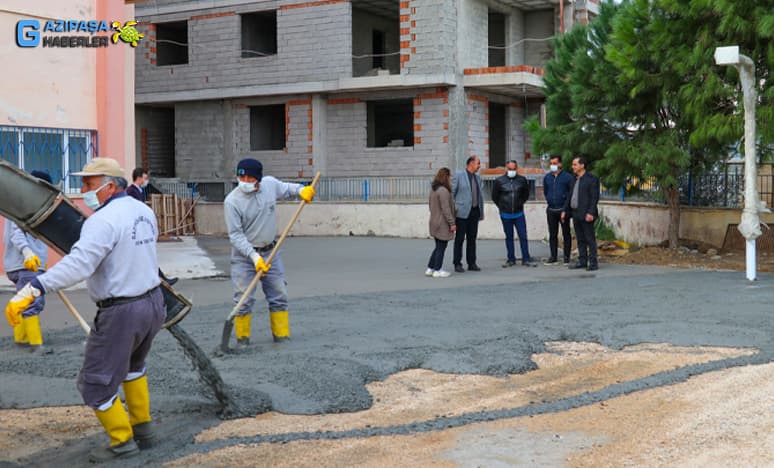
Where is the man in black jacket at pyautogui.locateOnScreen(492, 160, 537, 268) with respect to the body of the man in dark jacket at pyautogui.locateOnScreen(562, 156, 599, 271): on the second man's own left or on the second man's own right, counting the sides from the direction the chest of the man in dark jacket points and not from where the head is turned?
on the second man's own right

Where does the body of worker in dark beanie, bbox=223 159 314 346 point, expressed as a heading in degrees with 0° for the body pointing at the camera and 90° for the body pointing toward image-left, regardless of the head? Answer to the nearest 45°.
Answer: approximately 0°

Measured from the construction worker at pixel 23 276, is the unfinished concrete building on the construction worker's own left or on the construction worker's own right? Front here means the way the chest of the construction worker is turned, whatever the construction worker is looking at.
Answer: on the construction worker's own left

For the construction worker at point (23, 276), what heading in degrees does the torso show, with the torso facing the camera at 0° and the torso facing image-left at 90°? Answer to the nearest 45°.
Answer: approximately 270°

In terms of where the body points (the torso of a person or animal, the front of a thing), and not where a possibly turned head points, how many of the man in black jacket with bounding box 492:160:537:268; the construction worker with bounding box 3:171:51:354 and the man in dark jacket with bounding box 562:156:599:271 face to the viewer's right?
1

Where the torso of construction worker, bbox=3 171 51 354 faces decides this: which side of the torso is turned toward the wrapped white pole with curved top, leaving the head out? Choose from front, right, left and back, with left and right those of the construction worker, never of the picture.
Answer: front

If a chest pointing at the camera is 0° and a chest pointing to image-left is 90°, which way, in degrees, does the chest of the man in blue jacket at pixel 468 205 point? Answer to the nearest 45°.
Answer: approximately 315°

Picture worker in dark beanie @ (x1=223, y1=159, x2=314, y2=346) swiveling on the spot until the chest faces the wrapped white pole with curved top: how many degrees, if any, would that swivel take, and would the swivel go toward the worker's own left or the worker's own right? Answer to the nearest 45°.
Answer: approximately 135° to the worker's own left
